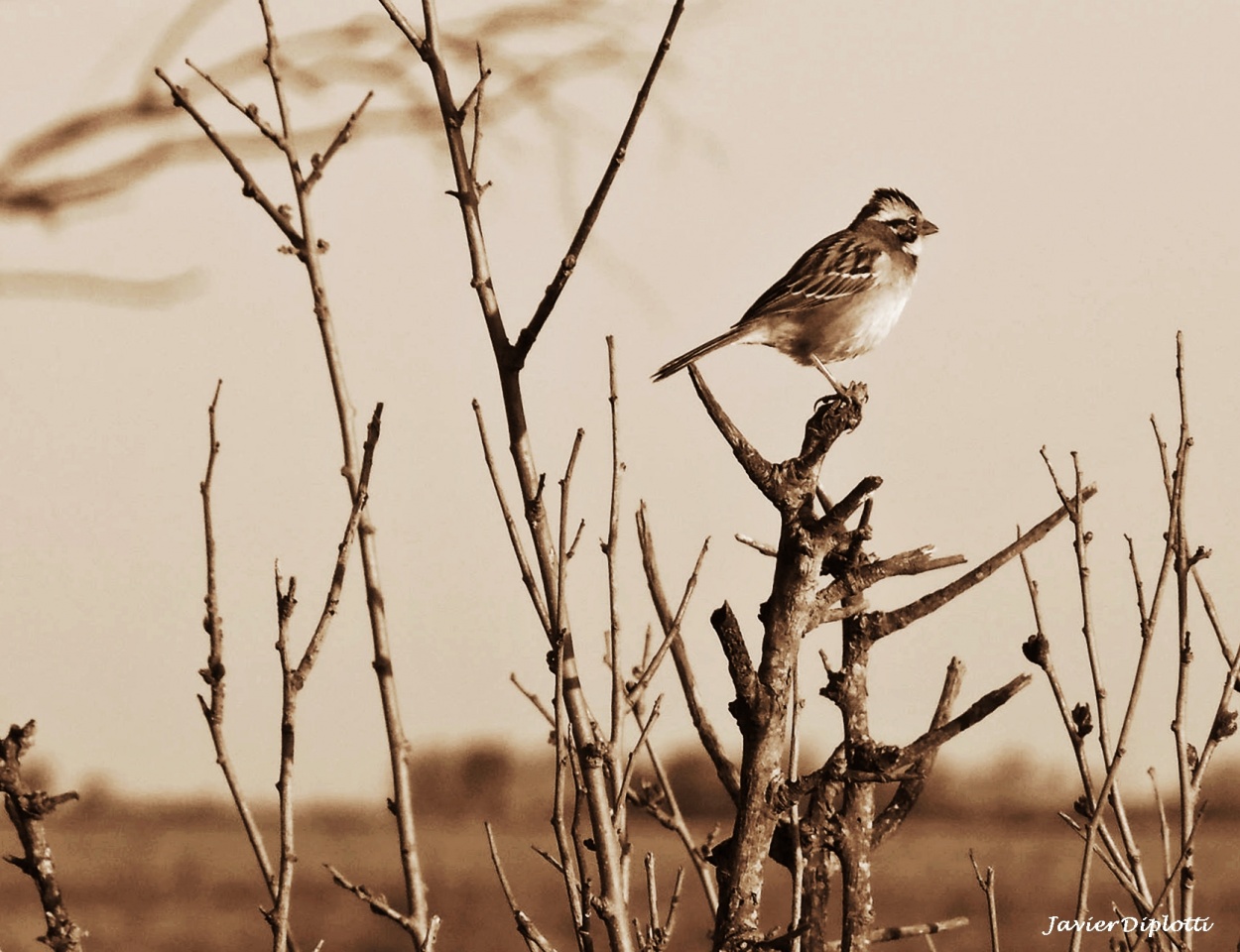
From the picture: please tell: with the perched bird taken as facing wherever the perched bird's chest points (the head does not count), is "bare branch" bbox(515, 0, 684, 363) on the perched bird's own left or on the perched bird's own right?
on the perched bird's own right

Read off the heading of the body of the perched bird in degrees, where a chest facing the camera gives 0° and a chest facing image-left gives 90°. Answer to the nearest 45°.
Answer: approximately 270°

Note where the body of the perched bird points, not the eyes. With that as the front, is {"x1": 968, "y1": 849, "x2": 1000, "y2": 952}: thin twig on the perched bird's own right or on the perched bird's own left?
on the perched bird's own right
